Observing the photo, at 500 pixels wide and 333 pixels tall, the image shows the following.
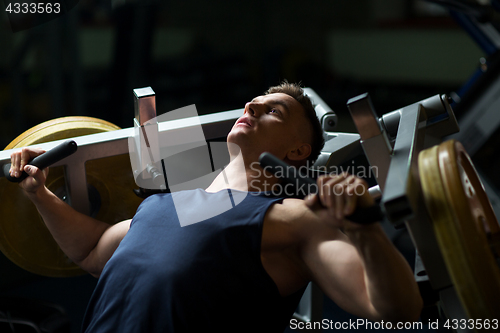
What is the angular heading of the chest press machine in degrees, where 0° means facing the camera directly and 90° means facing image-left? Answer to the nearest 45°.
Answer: approximately 45°
